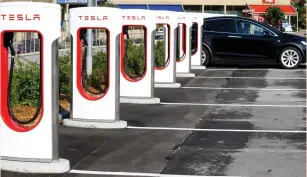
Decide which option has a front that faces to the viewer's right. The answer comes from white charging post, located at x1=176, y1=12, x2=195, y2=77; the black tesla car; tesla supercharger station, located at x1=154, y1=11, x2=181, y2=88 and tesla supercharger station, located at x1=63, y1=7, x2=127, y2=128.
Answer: the black tesla car

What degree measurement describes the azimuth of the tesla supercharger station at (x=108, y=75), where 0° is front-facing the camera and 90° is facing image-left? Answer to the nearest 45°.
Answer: approximately 0°

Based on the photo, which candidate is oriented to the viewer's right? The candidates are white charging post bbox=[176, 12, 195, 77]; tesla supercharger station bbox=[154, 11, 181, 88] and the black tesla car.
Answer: the black tesla car

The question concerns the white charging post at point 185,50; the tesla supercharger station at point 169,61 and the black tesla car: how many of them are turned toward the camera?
2

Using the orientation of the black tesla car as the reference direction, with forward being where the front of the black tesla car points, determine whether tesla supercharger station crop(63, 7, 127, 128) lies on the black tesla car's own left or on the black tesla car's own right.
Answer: on the black tesla car's own right

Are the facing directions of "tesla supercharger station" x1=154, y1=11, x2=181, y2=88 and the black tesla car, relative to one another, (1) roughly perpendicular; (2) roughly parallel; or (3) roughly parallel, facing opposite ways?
roughly perpendicular

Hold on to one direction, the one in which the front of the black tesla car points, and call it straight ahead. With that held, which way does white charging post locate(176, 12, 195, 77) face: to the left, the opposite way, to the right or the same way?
to the right

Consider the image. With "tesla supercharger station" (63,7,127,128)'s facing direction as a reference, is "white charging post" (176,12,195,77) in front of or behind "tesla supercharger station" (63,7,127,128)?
behind

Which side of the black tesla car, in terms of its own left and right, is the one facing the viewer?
right

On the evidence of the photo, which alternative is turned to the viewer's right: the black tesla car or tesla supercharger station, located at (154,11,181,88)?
the black tesla car
